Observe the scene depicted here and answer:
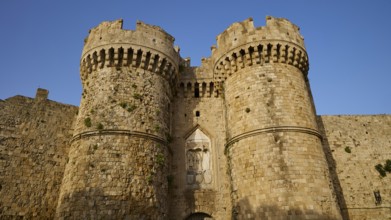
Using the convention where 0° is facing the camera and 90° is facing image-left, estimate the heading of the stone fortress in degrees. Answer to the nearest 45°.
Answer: approximately 0°

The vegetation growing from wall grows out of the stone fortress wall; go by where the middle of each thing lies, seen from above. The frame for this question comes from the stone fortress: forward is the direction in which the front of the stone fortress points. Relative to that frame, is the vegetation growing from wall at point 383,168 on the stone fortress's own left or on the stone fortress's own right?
on the stone fortress's own left
